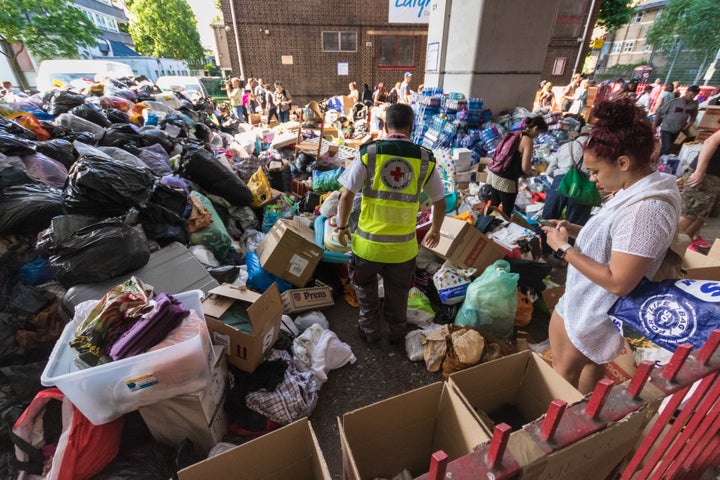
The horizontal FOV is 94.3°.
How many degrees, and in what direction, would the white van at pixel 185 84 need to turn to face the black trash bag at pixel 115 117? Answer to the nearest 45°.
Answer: approximately 90° to its right

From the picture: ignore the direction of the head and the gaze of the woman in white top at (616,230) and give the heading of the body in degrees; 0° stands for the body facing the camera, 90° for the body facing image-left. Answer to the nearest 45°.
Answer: approximately 90°

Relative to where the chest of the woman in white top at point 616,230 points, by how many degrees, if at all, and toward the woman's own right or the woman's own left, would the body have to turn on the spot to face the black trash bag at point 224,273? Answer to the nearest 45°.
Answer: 0° — they already face it

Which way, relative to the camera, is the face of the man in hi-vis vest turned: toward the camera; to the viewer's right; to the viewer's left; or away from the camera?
away from the camera

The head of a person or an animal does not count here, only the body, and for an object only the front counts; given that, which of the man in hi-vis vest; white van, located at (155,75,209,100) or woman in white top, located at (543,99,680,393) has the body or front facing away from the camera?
the man in hi-vis vest

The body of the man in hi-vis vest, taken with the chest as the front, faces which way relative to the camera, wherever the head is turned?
away from the camera

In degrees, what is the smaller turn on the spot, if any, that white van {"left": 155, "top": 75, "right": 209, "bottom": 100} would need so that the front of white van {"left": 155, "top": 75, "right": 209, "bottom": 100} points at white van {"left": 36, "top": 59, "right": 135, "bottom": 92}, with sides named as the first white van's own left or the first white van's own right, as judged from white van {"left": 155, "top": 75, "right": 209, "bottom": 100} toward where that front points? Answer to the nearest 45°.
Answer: approximately 135° to the first white van's own right

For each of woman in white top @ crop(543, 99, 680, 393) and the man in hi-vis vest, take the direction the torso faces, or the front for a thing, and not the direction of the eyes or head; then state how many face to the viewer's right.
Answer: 0
